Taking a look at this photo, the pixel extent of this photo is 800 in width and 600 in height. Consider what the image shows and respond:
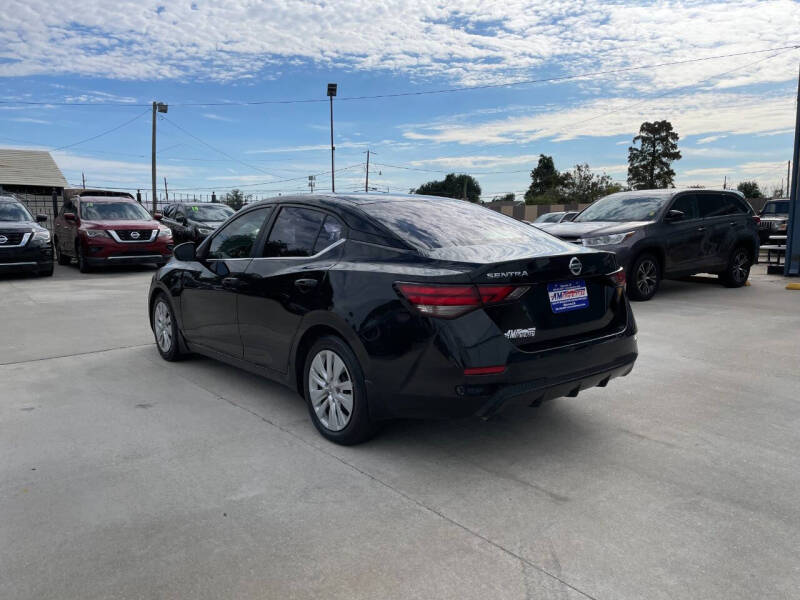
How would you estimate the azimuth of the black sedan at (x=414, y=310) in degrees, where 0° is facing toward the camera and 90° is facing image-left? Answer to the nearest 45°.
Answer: approximately 135°

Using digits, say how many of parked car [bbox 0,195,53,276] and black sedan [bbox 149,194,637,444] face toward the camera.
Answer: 1

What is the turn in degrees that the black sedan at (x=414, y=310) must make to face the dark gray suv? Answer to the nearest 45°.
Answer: approximately 90° to its right

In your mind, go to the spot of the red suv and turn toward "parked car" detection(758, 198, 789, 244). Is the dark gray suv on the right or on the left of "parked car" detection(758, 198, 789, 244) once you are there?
right

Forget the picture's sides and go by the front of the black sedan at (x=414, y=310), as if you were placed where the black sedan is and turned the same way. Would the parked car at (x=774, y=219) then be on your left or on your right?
on your right

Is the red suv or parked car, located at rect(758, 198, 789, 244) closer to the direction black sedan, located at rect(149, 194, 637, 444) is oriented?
the red suv

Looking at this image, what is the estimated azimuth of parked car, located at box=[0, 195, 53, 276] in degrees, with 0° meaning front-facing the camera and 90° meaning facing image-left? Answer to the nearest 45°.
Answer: approximately 0°

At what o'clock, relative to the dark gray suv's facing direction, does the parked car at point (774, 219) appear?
The parked car is roughly at 5 o'clock from the dark gray suv.

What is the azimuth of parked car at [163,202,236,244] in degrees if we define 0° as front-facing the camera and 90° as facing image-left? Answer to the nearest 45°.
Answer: approximately 315°

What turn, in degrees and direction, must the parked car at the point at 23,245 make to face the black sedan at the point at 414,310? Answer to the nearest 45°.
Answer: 0° — it already faces it

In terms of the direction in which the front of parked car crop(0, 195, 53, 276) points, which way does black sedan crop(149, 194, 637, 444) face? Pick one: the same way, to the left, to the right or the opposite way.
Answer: the opposite way
